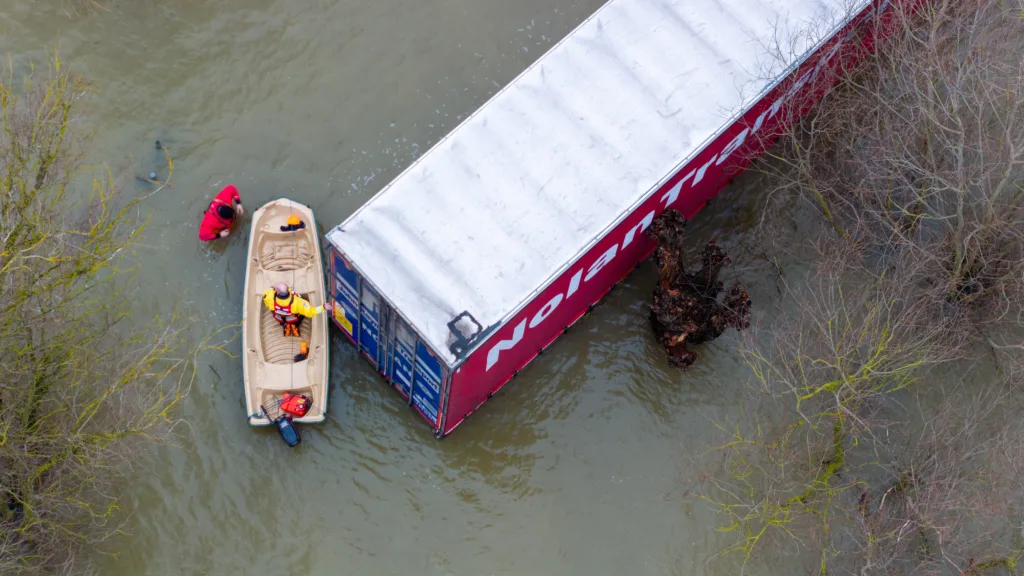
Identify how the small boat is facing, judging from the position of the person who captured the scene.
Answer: facing away from the viewer

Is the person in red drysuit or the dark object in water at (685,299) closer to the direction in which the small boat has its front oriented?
the person in red drysuit

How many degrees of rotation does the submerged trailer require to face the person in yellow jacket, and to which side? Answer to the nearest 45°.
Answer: approximately 135° to its left

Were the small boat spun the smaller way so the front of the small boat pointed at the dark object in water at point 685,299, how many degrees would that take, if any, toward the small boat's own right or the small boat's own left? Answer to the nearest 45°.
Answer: approximately 135° to the small boat's own right

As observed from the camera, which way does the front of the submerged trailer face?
facing away from the viewer and to the right of the viewer

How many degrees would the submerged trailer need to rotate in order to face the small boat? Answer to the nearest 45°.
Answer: approximately 135° to its left

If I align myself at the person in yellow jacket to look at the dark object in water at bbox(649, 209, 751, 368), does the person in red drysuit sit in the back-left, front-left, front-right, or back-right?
back-left
